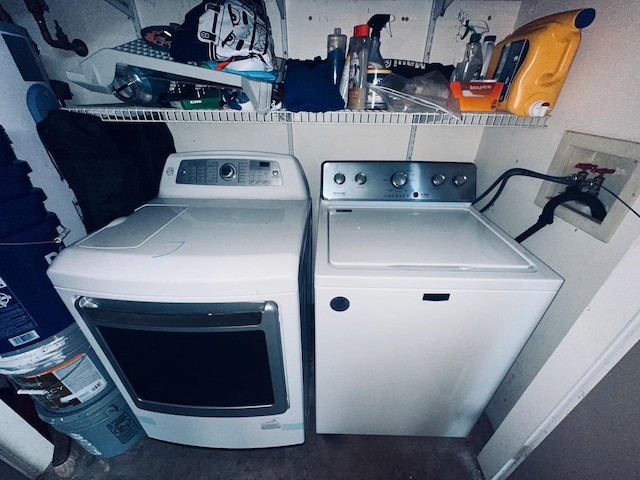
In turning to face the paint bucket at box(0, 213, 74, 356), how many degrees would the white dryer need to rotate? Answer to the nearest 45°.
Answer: approximately 135° to its right

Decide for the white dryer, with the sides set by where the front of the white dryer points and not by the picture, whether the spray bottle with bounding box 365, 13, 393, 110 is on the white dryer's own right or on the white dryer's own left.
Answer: on the white dryer's own left

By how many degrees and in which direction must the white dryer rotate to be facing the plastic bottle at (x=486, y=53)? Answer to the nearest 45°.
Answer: approximately 90° to its left
